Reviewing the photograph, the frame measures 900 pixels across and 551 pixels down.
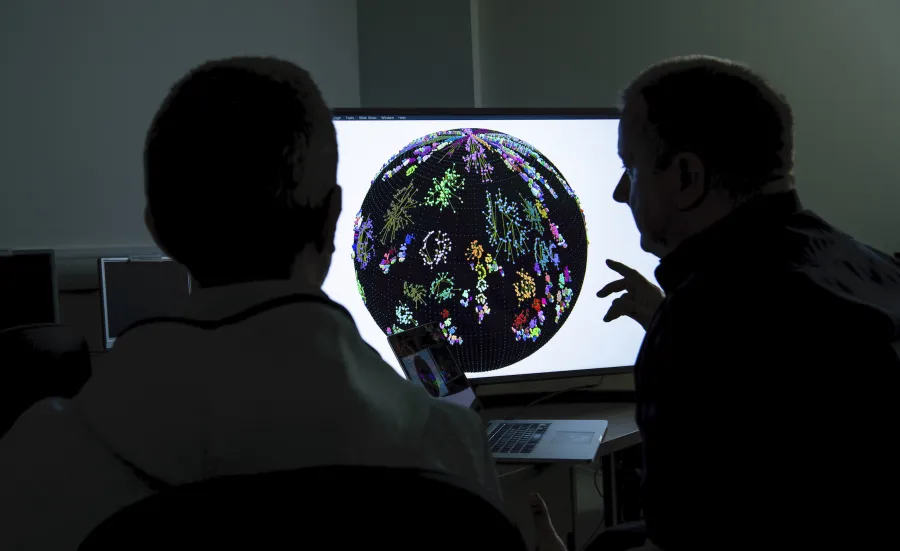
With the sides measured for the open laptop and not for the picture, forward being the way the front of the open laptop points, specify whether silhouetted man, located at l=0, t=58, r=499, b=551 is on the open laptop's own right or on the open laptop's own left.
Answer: on the open laptop's own right

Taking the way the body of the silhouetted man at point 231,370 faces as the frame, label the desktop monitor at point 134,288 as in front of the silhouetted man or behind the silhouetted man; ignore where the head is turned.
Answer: in front

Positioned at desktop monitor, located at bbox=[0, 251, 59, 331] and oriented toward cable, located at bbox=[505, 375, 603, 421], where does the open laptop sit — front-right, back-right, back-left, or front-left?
front-right

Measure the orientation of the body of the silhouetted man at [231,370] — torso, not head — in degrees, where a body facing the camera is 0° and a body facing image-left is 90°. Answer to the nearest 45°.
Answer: approximately 180°

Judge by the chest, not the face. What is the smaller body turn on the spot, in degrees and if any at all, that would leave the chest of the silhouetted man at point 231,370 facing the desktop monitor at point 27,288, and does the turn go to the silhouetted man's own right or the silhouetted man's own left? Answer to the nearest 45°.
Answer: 0° — they already face it

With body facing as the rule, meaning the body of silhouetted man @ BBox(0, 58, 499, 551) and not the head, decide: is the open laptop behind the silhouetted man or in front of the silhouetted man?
in front

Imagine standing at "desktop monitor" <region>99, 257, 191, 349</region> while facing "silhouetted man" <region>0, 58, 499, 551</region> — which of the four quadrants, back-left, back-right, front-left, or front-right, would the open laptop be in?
front-left

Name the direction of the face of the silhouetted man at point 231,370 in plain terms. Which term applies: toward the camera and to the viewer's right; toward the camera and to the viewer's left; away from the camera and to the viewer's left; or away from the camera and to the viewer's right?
away from the camera and to the viewer's right
